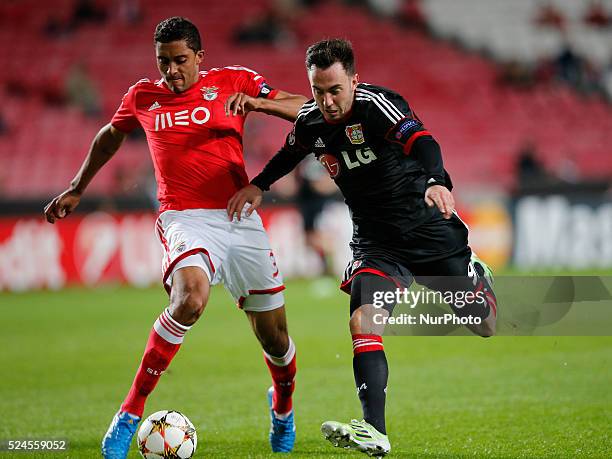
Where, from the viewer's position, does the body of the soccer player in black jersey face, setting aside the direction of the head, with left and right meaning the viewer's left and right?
facing the viewer and to the left of the viewer

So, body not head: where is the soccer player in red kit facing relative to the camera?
toward the camera

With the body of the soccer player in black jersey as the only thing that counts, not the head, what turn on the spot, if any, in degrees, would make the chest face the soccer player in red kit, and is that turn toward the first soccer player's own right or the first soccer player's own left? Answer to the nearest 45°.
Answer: approximately 45° to the first soccer player's own right

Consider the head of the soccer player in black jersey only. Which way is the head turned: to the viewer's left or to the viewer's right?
to the viewer's left

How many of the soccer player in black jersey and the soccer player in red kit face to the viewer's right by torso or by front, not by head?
0

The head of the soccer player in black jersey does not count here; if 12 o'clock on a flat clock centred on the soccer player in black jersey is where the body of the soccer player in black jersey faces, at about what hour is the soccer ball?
The soccer ball is roughly at 1 o'clock from the soccer player in black jersey.
